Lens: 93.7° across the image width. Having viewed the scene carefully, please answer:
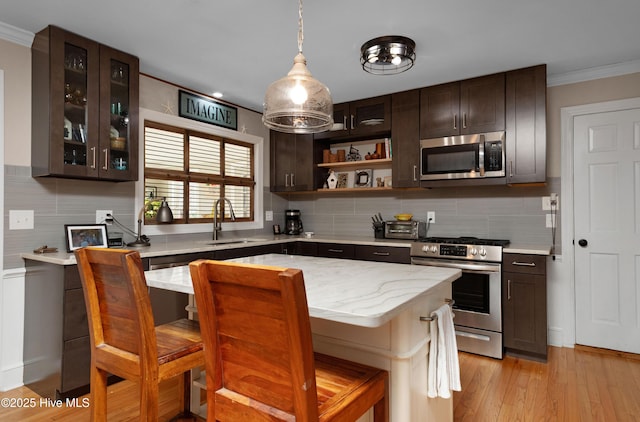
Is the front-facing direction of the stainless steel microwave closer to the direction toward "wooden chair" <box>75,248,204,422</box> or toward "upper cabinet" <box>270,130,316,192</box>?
the wooden chair

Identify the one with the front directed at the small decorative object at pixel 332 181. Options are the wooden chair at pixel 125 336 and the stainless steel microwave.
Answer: the wooden chair

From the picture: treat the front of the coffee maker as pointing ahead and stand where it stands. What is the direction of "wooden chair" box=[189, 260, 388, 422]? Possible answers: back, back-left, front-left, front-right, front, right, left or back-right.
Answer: front

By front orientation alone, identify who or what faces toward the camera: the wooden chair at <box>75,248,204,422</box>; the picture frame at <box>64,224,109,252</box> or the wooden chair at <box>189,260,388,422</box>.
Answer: the picture frame

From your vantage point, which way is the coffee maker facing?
toward the camera

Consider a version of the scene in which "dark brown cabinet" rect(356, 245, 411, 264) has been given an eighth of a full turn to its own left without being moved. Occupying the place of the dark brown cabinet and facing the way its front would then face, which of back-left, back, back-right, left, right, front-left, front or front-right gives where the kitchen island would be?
front

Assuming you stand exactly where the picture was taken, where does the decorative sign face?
facing the viewer and to the right of the viewer

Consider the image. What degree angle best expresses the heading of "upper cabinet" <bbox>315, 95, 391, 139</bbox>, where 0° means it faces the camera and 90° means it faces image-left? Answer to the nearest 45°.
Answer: approximately 45°

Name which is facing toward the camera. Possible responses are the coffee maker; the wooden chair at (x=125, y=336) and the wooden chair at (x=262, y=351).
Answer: the coffee maker

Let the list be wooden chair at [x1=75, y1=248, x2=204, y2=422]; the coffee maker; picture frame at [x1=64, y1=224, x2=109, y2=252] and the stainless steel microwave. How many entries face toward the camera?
3

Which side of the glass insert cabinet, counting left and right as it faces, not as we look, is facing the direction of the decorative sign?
left

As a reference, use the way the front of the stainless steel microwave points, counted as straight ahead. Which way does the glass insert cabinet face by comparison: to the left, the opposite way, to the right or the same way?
to the left

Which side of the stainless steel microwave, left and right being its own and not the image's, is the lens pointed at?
front

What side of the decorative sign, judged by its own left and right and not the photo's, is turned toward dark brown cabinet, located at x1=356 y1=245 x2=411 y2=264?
front

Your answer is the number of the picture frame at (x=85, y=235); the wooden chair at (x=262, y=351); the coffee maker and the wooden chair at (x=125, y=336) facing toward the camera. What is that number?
2

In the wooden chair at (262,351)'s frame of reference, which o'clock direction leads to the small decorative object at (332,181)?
The small decorative object is roughly at 11 o'clock from the wooden chair.

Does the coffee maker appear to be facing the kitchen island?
yes
